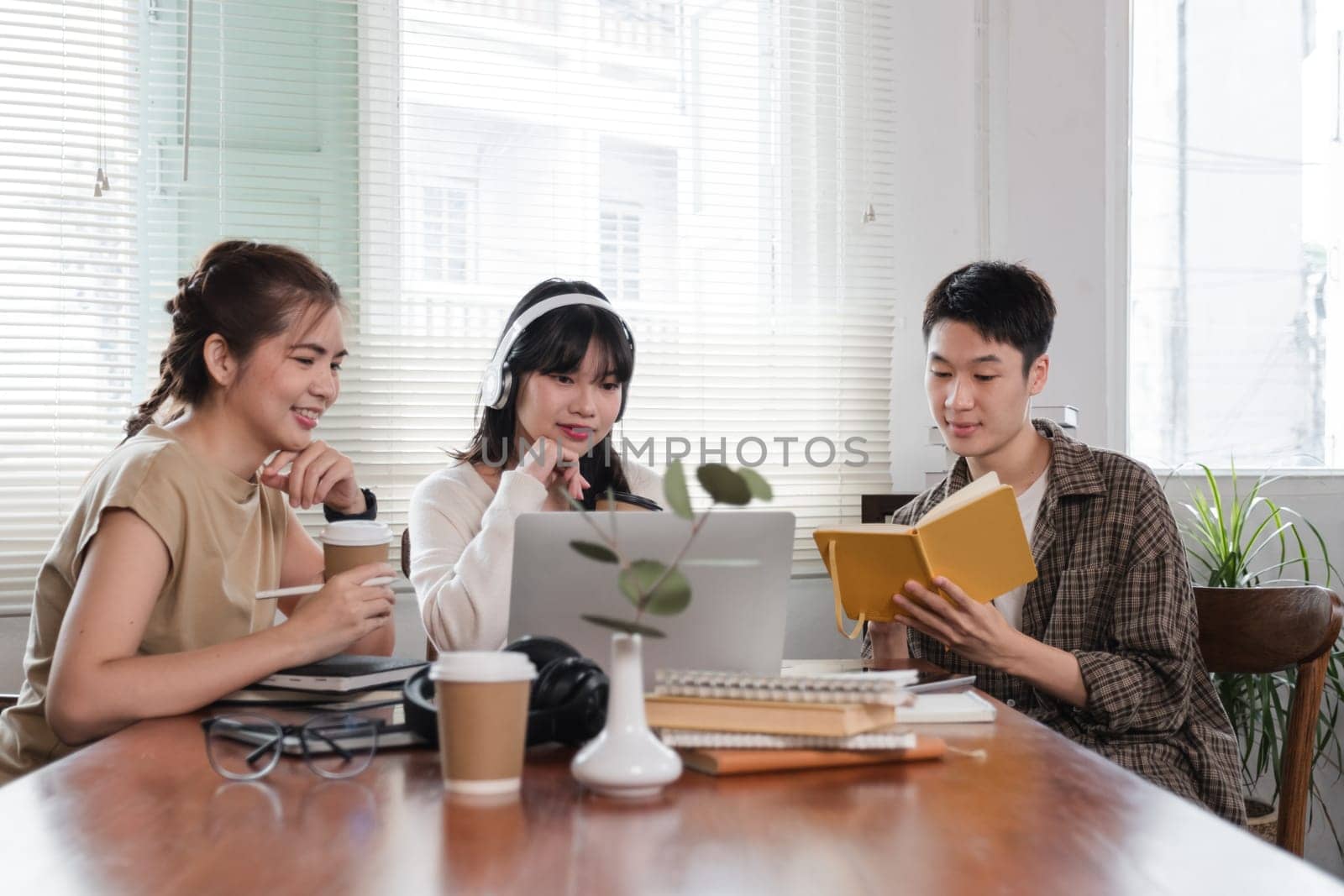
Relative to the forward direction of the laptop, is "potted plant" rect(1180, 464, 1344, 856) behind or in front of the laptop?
in front

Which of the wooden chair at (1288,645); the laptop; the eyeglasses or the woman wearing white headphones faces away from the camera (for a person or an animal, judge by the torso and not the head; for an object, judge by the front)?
the laptop

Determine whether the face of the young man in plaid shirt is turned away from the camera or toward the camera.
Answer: toward the camera

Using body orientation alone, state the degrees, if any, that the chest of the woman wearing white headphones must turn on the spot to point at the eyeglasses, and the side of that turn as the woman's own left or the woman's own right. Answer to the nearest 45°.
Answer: approximately 45° to the woman's own right

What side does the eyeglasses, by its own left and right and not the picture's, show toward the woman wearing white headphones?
back

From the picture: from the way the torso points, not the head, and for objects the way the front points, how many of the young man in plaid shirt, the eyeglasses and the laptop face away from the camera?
1

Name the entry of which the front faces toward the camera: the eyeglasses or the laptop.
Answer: the eyeglasses

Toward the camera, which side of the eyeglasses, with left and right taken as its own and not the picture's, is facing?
front

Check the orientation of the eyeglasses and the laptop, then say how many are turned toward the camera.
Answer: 1

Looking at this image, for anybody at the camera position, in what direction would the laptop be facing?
facing away from the viewer

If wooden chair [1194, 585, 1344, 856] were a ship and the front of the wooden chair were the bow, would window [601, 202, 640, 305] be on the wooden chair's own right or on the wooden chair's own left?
on the wooden chair's own right

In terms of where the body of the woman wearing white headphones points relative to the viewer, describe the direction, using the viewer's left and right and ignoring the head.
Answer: facing the viewer and to the right of the viewer

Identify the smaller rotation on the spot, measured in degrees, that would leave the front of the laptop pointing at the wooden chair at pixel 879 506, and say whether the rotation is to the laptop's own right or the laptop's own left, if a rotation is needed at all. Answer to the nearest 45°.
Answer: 0° — it already faces it
